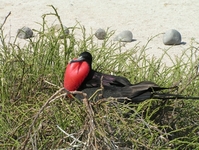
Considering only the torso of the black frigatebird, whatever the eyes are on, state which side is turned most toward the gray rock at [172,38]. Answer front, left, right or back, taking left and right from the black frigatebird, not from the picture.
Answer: right

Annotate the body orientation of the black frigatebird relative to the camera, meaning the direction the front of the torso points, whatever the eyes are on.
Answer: to the viewer's left

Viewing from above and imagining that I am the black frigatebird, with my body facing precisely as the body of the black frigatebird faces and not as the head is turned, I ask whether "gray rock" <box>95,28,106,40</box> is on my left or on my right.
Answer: on my right

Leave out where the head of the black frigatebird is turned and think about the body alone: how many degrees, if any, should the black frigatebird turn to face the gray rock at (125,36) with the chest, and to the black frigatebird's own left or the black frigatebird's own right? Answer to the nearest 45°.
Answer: approximately 90° to the black frigatebird's own right
